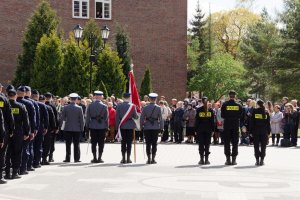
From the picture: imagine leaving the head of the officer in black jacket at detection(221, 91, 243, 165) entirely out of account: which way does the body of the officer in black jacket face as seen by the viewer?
away from the camera

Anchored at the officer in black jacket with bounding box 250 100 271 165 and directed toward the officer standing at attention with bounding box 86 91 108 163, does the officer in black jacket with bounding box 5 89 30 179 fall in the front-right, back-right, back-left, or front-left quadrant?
front-left

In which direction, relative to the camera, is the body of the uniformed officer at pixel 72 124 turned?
away from the camera

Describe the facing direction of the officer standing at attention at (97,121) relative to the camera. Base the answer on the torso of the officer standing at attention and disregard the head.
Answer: away from the camera

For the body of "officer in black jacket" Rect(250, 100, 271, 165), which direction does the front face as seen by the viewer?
away from the camera

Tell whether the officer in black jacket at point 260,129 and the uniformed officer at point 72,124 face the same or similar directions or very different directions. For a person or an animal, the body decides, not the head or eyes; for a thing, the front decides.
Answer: same or similar directions

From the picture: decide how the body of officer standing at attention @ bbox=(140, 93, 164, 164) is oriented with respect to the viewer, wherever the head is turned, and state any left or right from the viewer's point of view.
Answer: facing away from the viewer

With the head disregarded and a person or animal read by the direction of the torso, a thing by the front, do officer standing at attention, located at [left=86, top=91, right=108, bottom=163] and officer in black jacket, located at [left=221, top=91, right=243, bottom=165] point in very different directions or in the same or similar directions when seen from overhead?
same or similar directions
